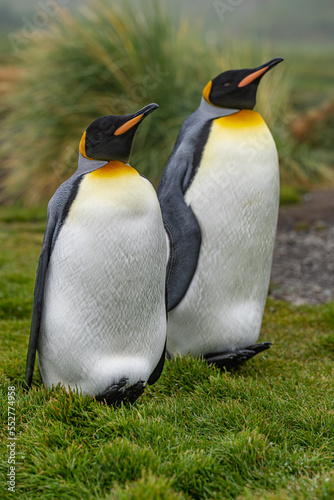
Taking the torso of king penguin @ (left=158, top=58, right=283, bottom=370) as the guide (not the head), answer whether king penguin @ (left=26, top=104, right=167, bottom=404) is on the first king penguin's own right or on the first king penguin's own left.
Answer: on the first king penguin's own right

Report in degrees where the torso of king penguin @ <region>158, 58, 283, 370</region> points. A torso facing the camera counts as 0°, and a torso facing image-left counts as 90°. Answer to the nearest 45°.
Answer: approximately 315°

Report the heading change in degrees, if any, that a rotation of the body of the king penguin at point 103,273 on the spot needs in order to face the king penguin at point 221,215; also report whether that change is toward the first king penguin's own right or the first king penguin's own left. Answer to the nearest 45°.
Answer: approximately 90° to the first king penguin's own left

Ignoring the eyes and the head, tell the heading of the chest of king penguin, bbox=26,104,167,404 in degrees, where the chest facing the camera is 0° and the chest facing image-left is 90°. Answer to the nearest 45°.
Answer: approximately 315°
